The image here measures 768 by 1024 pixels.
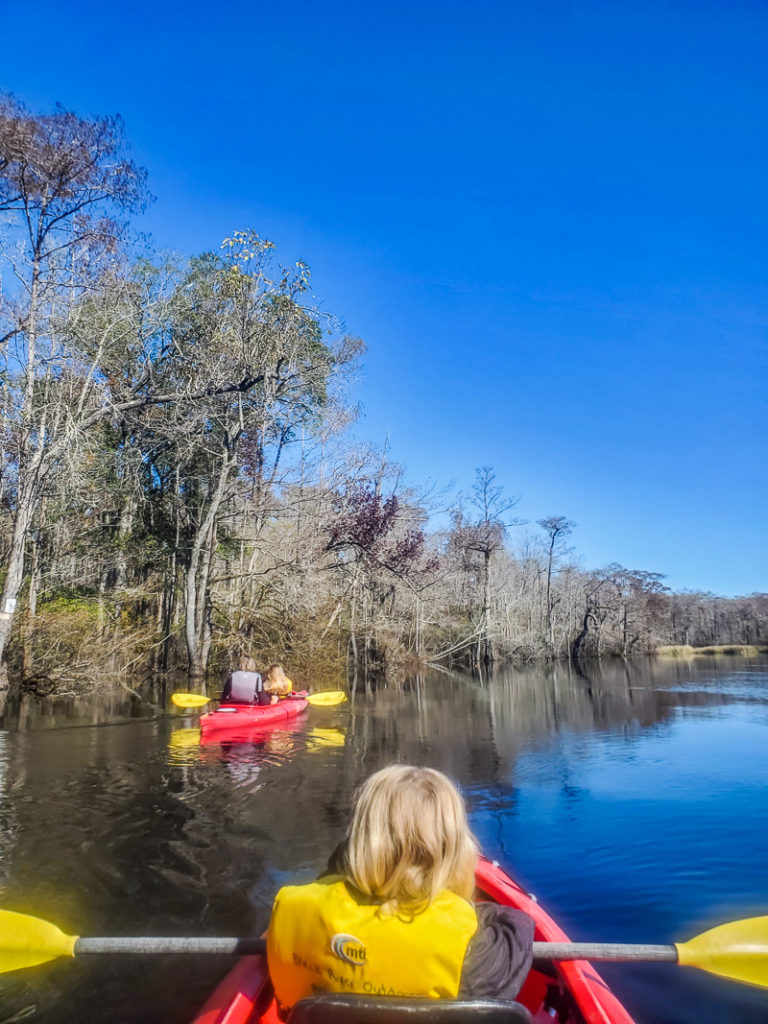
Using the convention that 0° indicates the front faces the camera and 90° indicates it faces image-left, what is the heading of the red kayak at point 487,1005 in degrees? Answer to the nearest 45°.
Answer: approximately 180°

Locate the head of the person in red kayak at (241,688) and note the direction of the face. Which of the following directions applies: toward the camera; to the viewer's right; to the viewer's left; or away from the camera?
away from the camera

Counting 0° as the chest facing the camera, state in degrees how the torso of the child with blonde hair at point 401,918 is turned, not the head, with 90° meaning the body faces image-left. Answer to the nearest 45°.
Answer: approximately 180°

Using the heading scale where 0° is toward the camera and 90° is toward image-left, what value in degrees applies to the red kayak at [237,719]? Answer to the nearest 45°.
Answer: approximately 225°

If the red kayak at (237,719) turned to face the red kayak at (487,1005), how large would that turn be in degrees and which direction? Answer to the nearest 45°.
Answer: approximately 135° to its right

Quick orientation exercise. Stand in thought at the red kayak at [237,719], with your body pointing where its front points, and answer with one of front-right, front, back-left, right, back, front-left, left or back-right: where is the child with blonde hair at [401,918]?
back-right

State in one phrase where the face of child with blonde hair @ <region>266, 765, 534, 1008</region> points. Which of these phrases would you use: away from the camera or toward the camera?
away from the camera

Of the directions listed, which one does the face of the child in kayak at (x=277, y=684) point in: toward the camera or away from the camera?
away from the camera
